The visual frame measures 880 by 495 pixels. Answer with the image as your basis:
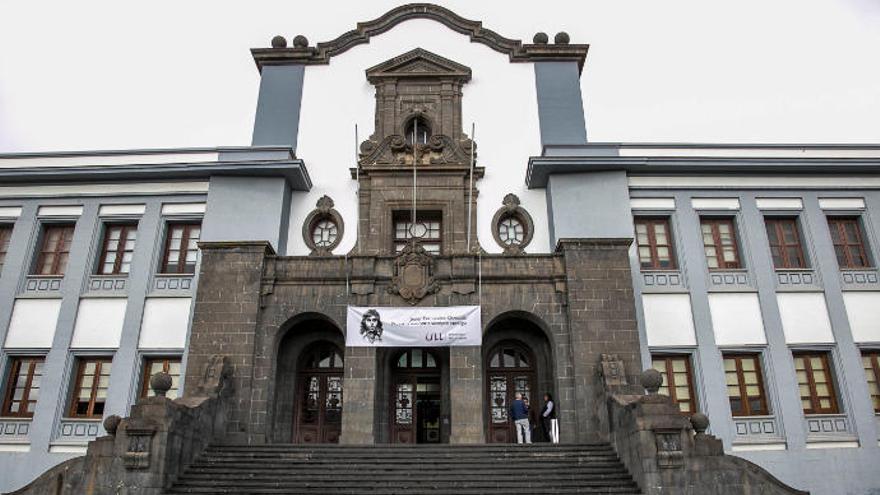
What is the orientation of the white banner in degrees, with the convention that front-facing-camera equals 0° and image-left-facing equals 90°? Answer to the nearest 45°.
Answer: approximately 0°

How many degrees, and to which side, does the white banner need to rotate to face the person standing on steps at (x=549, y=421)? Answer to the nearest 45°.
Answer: approximately 90° to its left

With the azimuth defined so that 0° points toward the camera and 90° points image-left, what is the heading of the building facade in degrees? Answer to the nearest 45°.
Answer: approximately 0°
